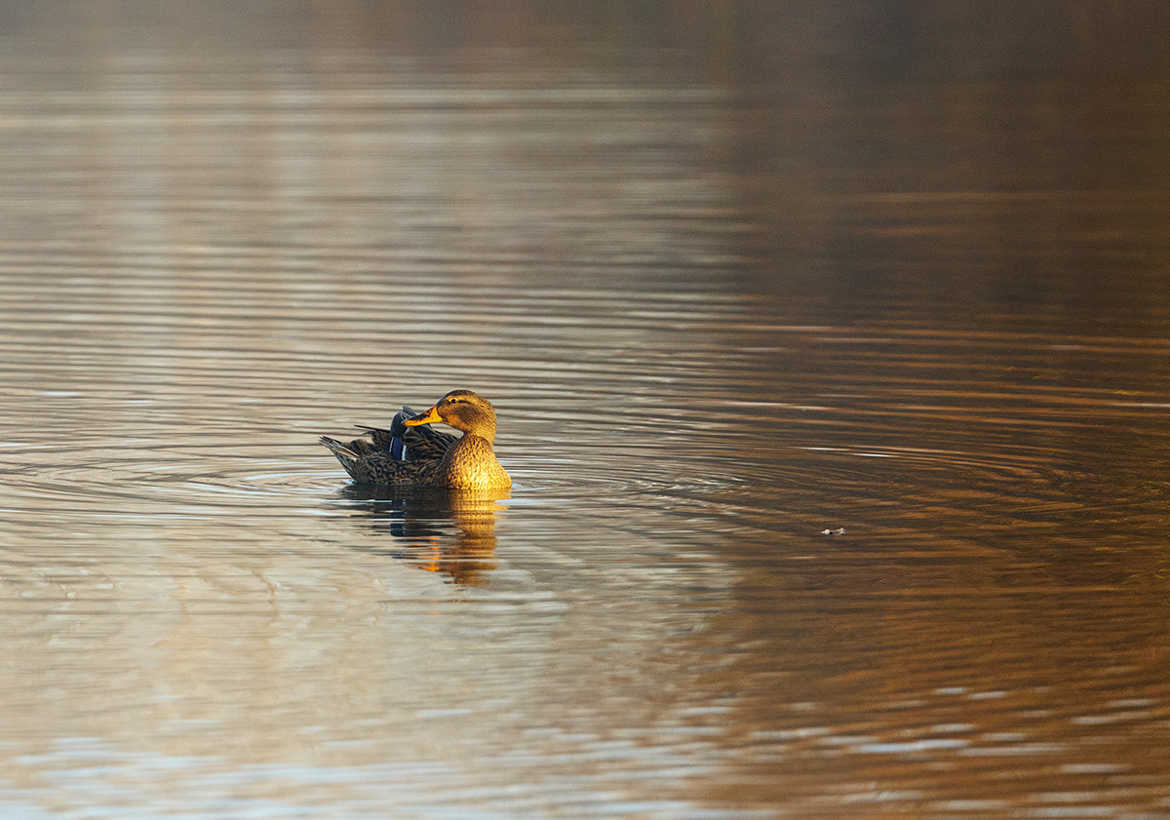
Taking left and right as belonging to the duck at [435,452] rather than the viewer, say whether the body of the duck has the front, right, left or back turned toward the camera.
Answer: right
